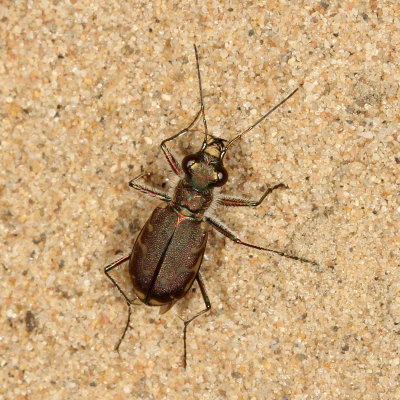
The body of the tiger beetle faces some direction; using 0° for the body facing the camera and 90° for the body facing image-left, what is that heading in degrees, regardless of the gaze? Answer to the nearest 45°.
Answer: approximately 180°
